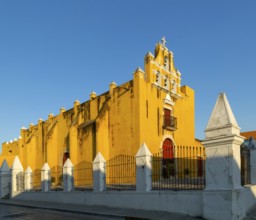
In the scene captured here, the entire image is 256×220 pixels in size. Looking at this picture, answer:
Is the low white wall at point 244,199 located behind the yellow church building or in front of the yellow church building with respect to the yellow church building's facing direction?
in front

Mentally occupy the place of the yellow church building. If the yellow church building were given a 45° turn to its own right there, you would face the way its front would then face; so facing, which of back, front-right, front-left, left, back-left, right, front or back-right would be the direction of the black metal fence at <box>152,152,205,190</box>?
front

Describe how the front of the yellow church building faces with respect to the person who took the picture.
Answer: facing the viewer and to the right of the viewer

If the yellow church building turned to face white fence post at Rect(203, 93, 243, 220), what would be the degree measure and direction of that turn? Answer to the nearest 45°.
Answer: approximately 45° to its right

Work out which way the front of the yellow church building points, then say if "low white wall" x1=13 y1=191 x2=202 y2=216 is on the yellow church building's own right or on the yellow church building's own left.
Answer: on the yellow church building's own right
